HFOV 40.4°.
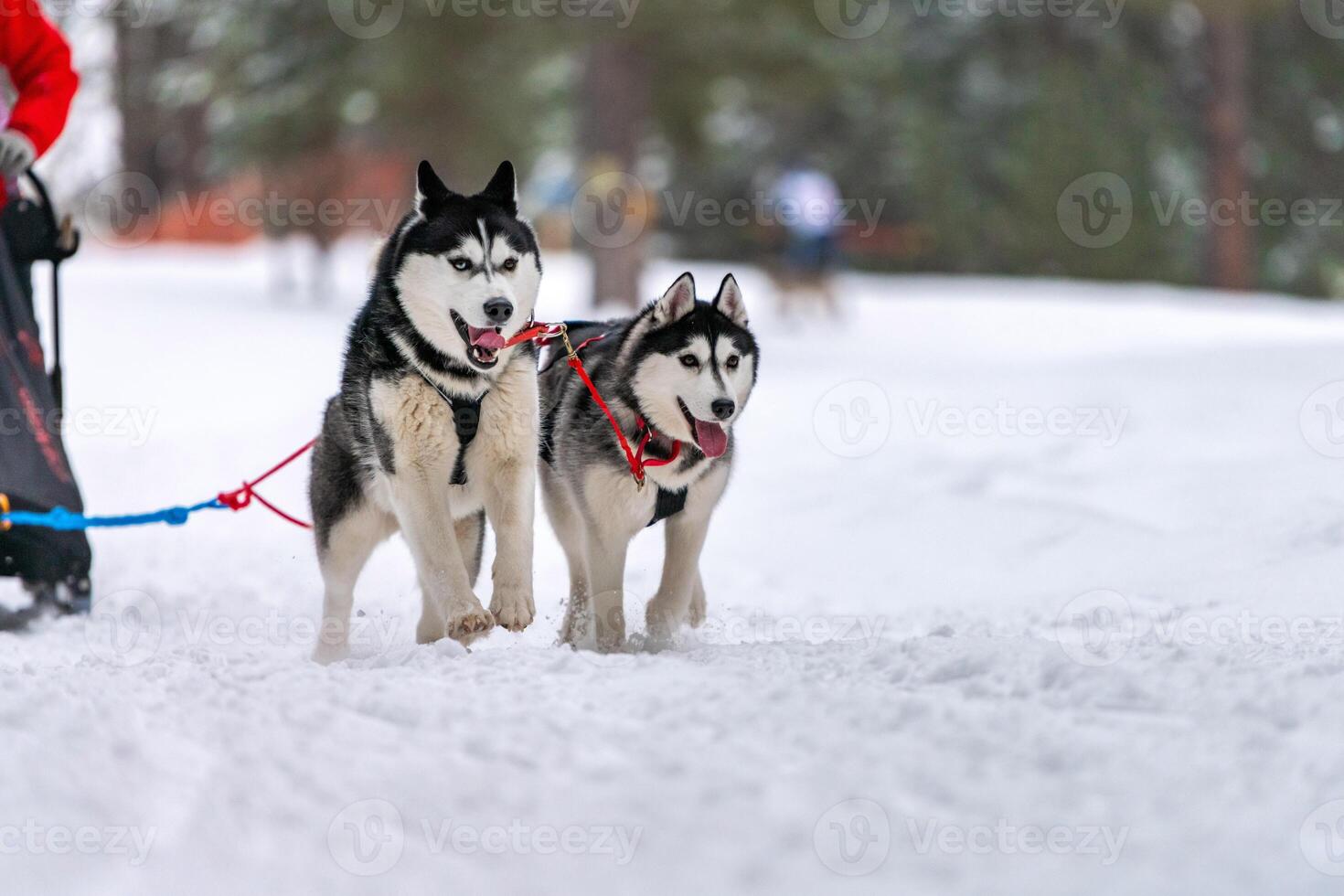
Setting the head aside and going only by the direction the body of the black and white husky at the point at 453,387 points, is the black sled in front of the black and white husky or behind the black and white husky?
behind

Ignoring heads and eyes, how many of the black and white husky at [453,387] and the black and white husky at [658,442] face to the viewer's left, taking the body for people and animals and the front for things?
0

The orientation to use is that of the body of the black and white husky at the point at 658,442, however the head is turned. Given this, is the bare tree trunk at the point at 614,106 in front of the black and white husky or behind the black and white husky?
behind

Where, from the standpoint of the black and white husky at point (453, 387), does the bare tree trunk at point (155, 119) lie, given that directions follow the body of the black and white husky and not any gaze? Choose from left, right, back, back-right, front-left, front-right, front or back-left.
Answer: back-left

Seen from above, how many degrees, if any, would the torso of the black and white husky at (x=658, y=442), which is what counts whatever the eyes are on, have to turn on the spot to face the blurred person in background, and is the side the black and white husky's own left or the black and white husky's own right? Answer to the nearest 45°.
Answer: approximately 135° to the black and white husky's own left

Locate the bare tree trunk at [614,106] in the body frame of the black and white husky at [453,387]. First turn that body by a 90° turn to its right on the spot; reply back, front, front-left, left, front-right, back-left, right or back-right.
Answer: back-right

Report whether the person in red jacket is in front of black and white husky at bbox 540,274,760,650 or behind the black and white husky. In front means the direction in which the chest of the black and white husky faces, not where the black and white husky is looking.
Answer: behind

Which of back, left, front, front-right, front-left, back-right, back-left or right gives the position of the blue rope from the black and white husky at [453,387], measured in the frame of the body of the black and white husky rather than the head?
back

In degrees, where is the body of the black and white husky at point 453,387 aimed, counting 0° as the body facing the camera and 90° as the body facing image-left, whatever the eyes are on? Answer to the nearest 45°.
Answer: approximately 315°
